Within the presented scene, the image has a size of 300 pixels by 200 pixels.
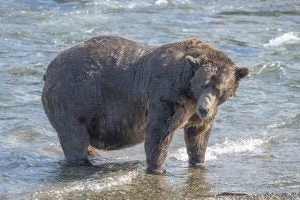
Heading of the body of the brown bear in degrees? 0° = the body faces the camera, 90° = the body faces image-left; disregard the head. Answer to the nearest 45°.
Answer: approximately 315°
